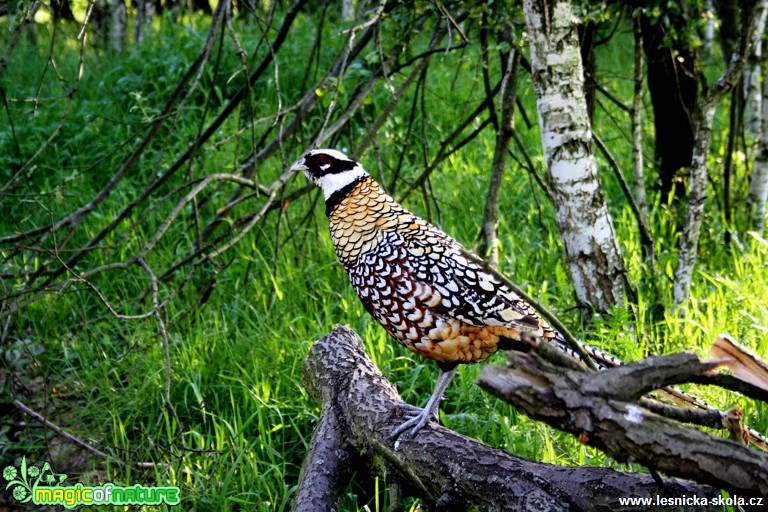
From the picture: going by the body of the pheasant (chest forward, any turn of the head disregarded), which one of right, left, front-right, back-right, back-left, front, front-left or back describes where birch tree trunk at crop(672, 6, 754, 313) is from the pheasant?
back-right

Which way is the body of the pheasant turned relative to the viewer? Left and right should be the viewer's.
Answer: facing to the left of the viewer

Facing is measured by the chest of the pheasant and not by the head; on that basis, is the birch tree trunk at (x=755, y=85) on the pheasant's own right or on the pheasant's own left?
on the pheasant's own right
